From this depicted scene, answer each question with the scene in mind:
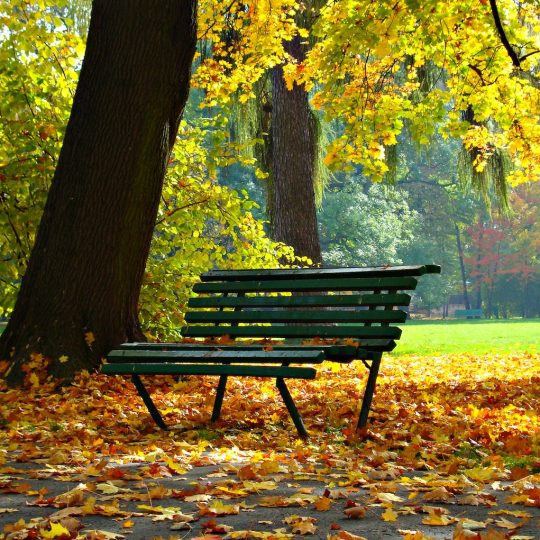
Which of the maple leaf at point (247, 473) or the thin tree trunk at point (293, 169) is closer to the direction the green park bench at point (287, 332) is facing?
the maple leaf

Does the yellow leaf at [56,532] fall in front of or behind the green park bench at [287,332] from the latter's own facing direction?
in front

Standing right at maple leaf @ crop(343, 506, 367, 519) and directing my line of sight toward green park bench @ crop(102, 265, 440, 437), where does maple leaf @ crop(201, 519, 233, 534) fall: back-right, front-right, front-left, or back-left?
back-left

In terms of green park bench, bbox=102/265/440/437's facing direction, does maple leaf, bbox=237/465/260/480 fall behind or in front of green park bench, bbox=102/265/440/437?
in front

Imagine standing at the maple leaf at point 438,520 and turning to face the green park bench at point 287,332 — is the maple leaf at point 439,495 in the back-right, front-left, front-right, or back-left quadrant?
front-right

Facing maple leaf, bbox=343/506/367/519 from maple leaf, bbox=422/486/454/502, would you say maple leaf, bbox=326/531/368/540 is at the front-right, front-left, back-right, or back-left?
front-left

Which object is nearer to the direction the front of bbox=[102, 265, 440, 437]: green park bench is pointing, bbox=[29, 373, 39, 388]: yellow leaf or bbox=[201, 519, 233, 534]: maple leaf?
the maple leaf

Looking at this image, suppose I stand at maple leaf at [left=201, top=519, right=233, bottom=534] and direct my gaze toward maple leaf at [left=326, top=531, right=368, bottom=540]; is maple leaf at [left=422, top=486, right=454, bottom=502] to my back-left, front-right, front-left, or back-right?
front-left

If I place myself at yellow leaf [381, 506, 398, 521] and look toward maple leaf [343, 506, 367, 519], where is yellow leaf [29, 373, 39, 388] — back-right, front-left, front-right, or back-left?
front-right

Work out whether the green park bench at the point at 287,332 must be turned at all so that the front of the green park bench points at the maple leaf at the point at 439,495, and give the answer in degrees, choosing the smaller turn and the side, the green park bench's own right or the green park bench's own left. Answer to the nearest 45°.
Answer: approximately 45° to the green park bench's own left

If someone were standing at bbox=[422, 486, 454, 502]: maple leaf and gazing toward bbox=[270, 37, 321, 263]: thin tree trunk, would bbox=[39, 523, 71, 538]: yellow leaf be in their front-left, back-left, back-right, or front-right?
back-left

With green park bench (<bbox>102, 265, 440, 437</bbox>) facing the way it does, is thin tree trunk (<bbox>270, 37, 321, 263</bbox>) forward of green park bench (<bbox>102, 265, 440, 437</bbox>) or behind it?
behind

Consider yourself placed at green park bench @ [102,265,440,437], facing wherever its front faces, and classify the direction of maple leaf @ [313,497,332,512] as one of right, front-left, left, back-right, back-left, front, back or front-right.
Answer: front-left

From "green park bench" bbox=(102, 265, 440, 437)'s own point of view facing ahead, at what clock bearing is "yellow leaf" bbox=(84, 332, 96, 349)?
The yellow leaf is roughly at 3 o'clock from the green park bench.

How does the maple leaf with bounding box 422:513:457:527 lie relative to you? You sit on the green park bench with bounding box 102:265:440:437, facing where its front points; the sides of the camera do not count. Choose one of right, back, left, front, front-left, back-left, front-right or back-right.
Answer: front-left

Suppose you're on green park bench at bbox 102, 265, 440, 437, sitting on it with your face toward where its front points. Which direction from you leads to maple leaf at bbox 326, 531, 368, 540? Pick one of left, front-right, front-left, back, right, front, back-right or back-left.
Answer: front-left
